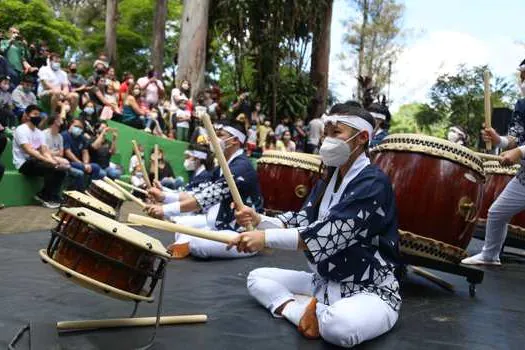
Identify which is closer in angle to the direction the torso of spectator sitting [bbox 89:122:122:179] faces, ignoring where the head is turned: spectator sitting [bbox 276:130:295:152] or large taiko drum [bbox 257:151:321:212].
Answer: the large taiko drum

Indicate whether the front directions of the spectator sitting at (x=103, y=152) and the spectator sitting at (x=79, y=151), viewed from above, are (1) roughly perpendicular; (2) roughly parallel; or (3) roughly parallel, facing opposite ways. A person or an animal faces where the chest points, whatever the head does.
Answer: roughly parallel

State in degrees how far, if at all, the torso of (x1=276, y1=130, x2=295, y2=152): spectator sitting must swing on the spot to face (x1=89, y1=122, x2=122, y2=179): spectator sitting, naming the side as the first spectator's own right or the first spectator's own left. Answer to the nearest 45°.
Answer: approximately 45° to the first spectator's own right

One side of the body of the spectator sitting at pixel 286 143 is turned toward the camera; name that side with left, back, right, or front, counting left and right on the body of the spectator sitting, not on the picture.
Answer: front

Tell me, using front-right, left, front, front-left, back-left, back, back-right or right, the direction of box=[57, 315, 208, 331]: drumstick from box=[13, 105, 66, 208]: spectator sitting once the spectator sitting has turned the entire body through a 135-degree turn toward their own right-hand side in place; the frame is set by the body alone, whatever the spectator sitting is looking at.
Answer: left

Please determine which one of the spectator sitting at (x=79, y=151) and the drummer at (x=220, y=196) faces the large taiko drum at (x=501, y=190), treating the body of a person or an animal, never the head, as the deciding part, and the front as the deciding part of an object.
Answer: the spectator sitting

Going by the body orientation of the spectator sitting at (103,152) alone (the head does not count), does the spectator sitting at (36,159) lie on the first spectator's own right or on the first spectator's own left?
on the first spectator's own right

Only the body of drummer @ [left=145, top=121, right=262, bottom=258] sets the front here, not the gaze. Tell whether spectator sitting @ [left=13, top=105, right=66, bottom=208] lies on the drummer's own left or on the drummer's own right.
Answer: on the drummer's own right

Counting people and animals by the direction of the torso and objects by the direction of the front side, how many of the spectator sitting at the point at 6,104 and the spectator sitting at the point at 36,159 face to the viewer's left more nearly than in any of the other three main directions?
0

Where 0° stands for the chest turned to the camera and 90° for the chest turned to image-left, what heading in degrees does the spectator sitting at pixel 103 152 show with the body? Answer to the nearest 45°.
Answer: approximately 315°

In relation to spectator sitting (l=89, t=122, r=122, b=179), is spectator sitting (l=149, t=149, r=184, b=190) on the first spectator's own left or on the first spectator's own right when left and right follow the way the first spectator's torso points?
on the first spectator's own left

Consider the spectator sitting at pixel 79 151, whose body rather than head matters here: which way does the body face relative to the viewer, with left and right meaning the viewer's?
facing the viewer and to the right of the viewer

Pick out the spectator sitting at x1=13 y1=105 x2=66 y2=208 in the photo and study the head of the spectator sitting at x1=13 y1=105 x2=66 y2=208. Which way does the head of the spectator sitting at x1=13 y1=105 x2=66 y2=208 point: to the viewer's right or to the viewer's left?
to the viewer's right

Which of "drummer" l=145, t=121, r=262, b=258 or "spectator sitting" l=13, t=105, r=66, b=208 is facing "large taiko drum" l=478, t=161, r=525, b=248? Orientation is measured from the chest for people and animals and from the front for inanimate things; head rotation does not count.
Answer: the spectator sitting

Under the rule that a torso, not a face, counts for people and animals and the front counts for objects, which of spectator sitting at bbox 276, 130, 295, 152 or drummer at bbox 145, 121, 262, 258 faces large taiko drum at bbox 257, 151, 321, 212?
the spectator sitting

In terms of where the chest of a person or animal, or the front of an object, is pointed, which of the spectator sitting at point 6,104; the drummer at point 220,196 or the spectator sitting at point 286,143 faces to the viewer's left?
the drummer

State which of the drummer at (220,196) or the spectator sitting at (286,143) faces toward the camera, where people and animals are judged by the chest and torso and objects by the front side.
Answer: the spectator sitting
